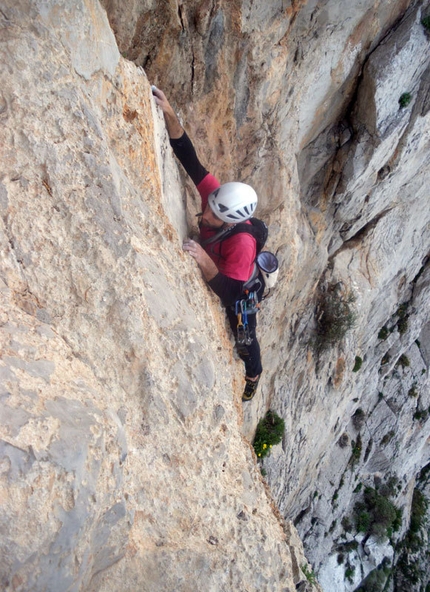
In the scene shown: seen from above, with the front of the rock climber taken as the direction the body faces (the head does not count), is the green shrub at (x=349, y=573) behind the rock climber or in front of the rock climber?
behind

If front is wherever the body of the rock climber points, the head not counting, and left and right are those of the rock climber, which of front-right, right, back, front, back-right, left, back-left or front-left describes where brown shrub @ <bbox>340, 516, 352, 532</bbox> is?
back-right

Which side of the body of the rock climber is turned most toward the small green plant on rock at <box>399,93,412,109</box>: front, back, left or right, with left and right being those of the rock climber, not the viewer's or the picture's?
right

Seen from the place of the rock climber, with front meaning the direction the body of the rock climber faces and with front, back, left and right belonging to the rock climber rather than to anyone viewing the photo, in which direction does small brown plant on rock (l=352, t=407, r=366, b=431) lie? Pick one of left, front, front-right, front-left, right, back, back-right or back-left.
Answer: back-right

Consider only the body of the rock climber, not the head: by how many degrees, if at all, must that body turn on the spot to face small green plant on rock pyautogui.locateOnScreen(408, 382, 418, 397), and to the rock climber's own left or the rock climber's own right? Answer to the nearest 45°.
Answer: approximately 135° to the rock climber's own right

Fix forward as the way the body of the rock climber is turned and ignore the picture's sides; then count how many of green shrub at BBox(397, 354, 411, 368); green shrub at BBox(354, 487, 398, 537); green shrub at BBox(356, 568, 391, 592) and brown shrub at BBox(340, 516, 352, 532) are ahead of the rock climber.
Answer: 0

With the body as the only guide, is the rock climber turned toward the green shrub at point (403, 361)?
no

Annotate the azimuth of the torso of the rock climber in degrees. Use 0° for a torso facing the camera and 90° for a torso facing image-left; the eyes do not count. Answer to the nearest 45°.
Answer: approximately 90°

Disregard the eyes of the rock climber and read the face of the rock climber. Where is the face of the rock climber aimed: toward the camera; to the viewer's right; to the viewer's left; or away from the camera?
to the viewer's left

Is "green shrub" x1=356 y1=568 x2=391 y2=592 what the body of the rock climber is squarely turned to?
no

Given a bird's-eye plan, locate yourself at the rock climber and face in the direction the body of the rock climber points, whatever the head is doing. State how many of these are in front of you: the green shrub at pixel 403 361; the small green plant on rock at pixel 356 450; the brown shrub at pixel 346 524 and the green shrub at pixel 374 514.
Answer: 0

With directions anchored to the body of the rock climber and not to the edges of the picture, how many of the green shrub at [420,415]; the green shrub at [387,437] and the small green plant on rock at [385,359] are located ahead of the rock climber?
0
